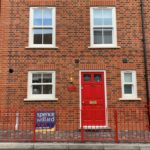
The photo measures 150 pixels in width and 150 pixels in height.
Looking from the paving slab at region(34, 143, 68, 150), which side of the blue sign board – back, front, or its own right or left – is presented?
front

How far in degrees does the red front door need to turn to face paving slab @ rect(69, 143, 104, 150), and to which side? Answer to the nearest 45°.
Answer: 0° — it already faces it

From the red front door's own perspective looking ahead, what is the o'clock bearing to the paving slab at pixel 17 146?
The paving slab is roughly at 1 o'clock from the red front door.

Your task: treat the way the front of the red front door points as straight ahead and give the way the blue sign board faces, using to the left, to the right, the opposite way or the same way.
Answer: the same way

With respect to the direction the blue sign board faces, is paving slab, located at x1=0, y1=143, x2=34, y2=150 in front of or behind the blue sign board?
in front

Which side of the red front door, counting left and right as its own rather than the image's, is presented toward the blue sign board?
right

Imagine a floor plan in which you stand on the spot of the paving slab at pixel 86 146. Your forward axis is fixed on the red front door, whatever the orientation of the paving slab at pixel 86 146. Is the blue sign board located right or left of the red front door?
left

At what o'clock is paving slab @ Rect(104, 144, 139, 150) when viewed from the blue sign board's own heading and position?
The paving slab is roughly at 11 o'clock from the blue sign board.

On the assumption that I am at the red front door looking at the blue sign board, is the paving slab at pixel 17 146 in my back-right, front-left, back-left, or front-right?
front-left

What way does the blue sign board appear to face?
toward the camera

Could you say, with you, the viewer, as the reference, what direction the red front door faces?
facing the viewer

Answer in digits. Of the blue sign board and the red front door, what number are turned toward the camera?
2

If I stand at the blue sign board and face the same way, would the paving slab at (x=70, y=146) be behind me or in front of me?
in front

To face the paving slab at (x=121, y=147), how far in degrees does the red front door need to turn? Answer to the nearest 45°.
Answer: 0° — it already faces it

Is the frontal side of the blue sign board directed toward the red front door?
no

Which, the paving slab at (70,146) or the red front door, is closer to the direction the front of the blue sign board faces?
the paving slab
